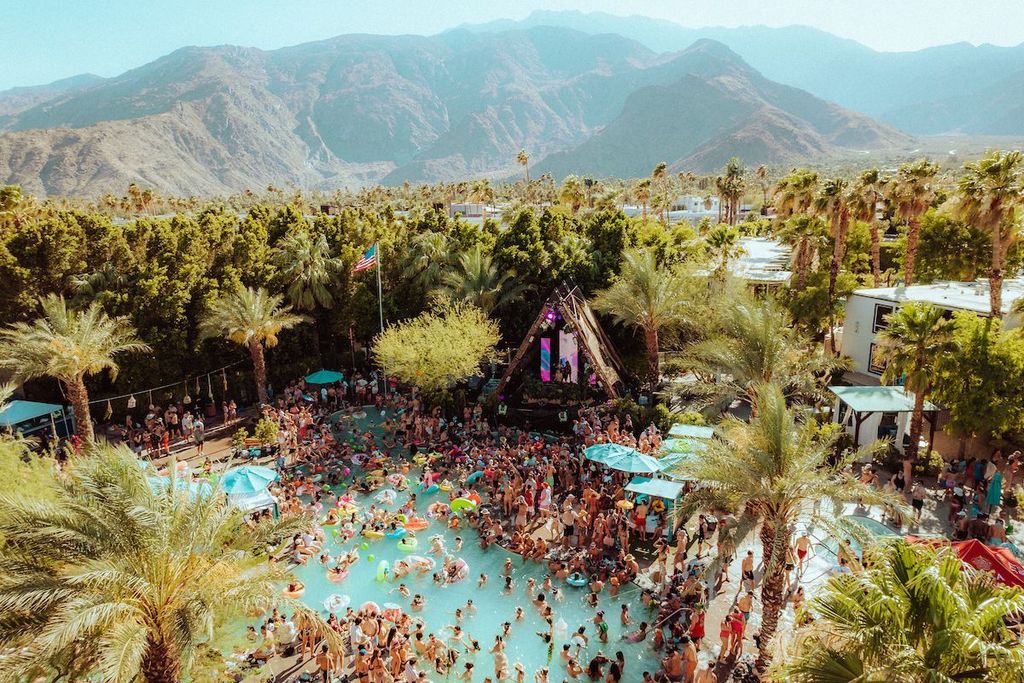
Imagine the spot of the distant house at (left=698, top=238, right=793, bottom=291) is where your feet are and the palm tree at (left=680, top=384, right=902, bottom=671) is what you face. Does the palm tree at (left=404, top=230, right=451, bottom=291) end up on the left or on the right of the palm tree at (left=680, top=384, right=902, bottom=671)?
right

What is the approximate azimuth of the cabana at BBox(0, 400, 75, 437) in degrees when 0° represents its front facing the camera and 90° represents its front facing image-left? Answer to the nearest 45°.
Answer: approximately 315°

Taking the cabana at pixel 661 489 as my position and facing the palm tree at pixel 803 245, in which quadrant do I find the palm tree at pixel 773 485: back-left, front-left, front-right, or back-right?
back-right
